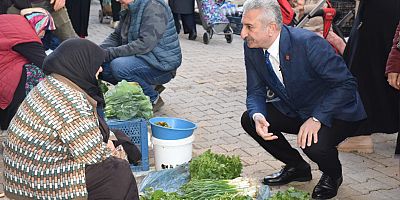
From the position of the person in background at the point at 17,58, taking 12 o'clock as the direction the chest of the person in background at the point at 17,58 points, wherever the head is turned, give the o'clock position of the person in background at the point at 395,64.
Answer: the person in background at the point at 395,64 is roughly at 1 o'clock from the person in background at the point at 17,58.

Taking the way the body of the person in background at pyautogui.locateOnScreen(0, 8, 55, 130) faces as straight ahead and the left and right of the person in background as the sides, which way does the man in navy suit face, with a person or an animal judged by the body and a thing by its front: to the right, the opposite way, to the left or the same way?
the opposite way

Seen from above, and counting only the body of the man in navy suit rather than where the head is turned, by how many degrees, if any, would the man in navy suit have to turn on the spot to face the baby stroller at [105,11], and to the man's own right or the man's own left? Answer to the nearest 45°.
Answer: approximately 90° to the man's own right

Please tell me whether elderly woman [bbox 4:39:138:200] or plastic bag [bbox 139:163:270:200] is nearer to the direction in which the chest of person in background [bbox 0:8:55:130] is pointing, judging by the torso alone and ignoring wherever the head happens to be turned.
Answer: the plastic bag

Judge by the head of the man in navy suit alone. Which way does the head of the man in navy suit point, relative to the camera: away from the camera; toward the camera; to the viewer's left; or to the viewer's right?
to the viewer's left

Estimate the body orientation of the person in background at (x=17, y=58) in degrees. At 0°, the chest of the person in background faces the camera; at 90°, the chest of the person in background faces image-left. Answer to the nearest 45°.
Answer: approximately 270°

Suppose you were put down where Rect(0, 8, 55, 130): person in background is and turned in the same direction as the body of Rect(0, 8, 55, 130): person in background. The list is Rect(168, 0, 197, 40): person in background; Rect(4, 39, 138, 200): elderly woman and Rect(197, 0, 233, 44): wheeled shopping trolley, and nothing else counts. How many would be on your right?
1

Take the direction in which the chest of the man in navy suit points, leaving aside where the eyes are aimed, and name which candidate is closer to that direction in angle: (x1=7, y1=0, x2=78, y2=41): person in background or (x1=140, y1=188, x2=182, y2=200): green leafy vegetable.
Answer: the green leafy vegetable

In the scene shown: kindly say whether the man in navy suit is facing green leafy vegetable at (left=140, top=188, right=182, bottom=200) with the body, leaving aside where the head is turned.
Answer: yes

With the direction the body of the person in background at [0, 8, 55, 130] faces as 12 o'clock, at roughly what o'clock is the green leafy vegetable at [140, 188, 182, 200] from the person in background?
The green leafy vegetable is roughly at 2 o'clock from the person in background.
